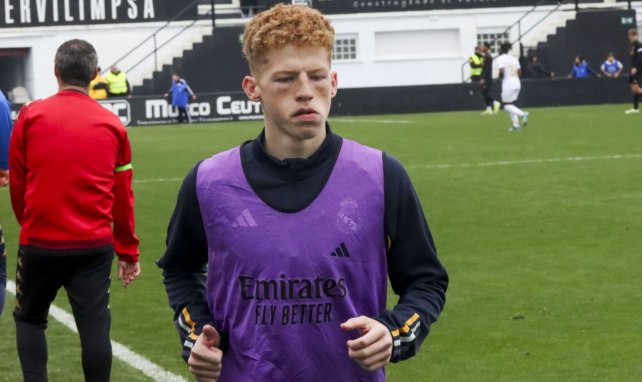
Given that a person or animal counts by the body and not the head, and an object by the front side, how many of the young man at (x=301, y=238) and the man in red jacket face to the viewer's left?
0

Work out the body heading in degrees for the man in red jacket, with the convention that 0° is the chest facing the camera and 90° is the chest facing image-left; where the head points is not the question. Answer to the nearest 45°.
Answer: approximately 180°

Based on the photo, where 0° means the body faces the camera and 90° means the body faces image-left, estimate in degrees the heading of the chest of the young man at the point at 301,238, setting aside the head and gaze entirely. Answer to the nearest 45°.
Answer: approximately 0°

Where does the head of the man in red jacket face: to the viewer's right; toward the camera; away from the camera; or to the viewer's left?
away from the camera

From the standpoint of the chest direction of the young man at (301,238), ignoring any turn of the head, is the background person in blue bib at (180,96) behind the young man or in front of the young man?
behind

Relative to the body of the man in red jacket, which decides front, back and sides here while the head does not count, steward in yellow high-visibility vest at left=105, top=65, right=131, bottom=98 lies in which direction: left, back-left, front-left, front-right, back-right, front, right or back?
front

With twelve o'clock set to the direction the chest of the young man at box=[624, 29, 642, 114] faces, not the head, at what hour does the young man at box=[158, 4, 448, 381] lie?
the young man at box=[158, 4, 448, 381] is roughly at 9 o'clock from the young man at box=[624, 29, 642, 114].

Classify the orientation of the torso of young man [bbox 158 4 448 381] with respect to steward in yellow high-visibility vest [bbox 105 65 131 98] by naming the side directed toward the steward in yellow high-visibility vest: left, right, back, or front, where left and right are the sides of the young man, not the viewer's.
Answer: back

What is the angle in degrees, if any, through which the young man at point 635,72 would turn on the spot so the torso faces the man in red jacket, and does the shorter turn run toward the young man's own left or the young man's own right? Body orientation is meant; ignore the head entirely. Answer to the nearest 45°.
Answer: approximately 90° to the young man's own left

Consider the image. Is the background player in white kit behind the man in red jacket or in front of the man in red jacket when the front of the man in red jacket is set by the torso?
in front

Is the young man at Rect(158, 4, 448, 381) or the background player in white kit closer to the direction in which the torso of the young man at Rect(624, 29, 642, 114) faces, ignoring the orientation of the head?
the background player in white kit

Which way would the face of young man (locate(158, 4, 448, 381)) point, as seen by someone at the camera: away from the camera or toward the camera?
toward the camera

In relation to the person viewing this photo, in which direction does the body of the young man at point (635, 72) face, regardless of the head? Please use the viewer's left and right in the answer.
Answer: facing to the left of the viewer

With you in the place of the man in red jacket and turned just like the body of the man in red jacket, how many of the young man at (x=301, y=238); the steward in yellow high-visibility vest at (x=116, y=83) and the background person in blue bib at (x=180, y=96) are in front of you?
2

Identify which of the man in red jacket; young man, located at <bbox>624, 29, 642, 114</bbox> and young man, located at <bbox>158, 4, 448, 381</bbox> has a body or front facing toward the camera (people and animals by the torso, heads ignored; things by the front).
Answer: young man, located at <bbox>158, 4, 448, 381</bbox>

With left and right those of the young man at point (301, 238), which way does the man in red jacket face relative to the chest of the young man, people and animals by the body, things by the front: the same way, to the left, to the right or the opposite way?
the opposite way
